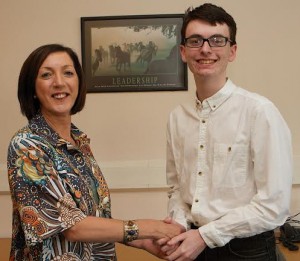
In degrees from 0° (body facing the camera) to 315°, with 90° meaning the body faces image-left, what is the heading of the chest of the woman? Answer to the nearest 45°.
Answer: approximately 315°

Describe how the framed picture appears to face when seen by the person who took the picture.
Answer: facing the viewer

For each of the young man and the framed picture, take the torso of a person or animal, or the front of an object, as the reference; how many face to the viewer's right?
0

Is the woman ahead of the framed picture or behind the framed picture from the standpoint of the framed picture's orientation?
ahead

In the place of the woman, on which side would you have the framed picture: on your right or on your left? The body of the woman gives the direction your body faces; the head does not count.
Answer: on your left

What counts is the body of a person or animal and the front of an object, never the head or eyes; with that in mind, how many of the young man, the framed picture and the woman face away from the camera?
0

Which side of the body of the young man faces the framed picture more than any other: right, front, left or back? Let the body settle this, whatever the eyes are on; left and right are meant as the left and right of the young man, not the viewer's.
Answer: right

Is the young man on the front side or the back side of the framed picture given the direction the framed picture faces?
on the front side
